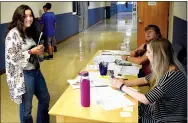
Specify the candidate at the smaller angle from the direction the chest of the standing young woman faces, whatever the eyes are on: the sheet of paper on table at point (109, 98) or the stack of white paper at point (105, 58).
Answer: the sheet of paper on table

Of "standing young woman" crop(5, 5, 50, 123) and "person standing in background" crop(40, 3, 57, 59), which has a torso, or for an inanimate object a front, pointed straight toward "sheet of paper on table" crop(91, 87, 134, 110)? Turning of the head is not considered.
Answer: the standing young woman

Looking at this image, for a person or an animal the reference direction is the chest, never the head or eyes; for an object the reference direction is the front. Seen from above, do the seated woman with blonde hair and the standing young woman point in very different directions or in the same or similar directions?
very different directions

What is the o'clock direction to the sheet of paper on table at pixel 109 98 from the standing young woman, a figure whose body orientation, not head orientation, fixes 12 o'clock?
The sheet of paper on table is roughly at 12 o'clock from the standing young woman.

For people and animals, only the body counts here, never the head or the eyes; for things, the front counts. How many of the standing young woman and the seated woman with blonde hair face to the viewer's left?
1

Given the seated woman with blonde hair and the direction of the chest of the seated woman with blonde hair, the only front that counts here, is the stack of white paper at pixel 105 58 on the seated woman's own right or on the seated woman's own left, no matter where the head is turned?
on the seated woman's own right

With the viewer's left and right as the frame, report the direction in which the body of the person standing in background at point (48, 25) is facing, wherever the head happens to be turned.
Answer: facing away from the viewer and to the left of the viewer

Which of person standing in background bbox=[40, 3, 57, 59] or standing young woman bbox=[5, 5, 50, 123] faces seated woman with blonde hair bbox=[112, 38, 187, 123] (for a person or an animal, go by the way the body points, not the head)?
the standing young woman

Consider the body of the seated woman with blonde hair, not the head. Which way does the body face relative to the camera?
to the viewer's left

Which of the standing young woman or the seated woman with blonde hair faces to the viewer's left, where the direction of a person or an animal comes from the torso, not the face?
the seated woman with blonde hair

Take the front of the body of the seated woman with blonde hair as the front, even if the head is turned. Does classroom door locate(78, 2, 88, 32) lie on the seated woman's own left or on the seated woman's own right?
on the seated woman's own right

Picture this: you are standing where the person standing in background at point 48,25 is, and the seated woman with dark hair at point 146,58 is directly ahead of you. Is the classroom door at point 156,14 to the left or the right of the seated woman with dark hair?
left

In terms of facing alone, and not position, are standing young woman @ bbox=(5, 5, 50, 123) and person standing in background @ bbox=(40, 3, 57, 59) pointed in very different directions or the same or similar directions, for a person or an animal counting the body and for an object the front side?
very different directions
